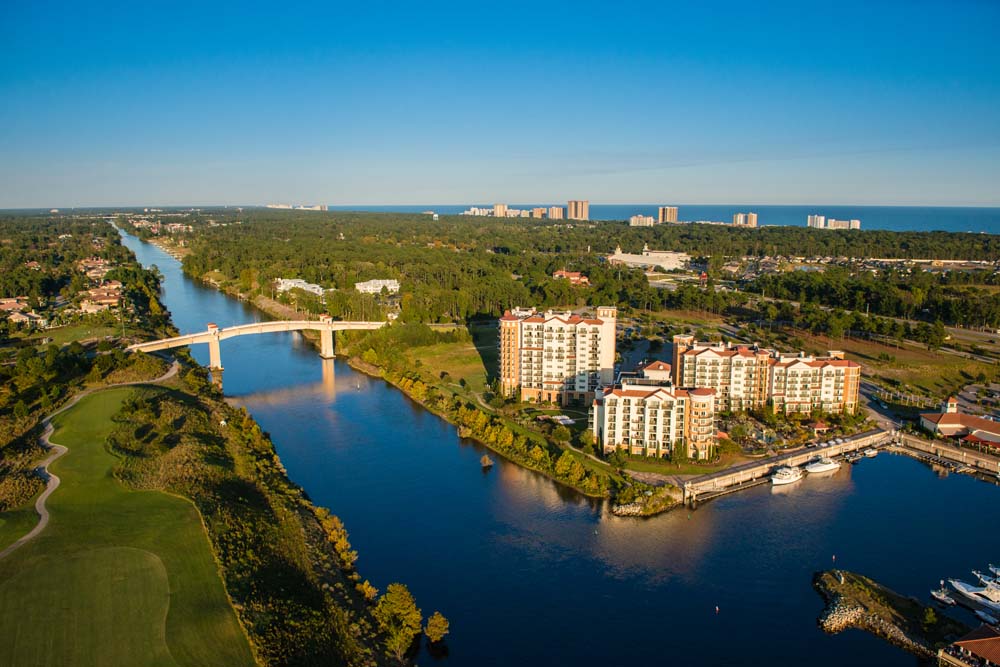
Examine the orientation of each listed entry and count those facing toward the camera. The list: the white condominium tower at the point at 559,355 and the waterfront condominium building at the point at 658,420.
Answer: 2

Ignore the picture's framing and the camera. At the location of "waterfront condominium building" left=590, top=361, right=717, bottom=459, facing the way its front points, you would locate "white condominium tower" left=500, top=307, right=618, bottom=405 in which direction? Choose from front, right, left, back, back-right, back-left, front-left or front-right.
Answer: back-right

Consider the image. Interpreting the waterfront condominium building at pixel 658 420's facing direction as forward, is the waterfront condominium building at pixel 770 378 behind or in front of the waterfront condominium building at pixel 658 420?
behind

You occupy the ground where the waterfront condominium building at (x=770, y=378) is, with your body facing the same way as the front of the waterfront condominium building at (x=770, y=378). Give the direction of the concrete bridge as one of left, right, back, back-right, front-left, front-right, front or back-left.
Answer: right

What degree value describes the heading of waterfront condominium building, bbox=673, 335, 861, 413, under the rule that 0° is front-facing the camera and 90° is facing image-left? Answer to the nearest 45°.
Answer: approximately 0°

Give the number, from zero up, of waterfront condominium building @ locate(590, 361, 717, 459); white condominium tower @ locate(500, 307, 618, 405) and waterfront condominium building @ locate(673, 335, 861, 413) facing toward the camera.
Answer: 3

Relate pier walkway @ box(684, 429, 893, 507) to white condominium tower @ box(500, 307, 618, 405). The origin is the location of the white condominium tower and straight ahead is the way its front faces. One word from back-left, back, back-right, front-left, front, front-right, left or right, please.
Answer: front-left

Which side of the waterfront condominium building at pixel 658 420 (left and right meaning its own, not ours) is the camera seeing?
front

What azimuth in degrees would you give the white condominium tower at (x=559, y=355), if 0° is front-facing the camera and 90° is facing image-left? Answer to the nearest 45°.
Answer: approximately 0°

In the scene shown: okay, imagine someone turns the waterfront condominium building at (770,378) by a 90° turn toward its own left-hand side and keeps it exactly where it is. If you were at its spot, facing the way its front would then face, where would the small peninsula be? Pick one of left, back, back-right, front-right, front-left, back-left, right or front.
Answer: right

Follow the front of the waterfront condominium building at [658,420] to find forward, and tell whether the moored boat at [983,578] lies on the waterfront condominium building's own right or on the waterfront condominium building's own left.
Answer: on the waterfront condominium building's own left

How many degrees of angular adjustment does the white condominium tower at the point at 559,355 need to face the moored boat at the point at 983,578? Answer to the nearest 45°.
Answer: approximately 45° to its left

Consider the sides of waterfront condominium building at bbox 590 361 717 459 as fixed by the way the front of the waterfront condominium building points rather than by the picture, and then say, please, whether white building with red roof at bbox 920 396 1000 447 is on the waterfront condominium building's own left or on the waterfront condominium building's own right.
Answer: on the waterfront condominium building's own left

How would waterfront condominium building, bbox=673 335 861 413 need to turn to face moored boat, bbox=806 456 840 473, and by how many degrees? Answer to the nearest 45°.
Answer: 0° — it already faces it

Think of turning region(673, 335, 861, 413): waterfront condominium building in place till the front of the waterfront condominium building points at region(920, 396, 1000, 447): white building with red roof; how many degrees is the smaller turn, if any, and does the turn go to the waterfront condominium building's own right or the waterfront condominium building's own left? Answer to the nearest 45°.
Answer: approximately 90° to the waterfront condominium building's own left

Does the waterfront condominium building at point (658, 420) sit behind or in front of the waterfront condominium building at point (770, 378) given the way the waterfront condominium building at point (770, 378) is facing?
in front

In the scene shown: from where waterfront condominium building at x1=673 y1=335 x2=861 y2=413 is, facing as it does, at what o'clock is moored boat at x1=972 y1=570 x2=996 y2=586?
The moored boat is roughly at 11 o'clock from the waterfront condominium building.

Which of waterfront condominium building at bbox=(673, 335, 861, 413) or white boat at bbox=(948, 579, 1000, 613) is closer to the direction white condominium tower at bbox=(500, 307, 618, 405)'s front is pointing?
the white boat
